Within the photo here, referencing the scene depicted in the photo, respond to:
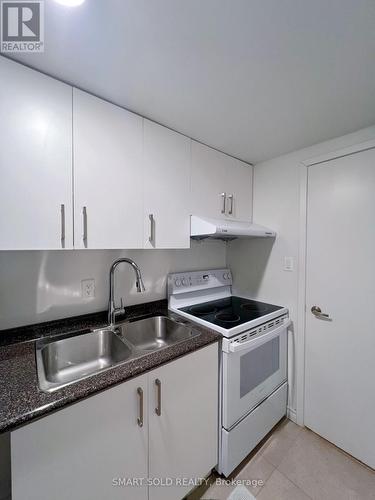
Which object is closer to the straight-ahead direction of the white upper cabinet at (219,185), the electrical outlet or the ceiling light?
the ceiling light

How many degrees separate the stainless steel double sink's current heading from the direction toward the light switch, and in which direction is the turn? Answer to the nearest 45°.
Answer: approximately 45° to its left

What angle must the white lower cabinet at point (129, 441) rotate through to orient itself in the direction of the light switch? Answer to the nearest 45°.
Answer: approximately 45° to its left

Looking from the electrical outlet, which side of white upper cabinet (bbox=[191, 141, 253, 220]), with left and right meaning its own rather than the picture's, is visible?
right

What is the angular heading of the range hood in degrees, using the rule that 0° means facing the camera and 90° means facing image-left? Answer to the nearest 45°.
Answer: approximately 315°

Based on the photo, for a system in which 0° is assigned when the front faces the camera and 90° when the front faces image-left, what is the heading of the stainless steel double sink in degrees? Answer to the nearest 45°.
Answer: approximately 315°

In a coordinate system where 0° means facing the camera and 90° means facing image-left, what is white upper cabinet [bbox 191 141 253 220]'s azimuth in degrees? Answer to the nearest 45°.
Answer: approximately 315°
